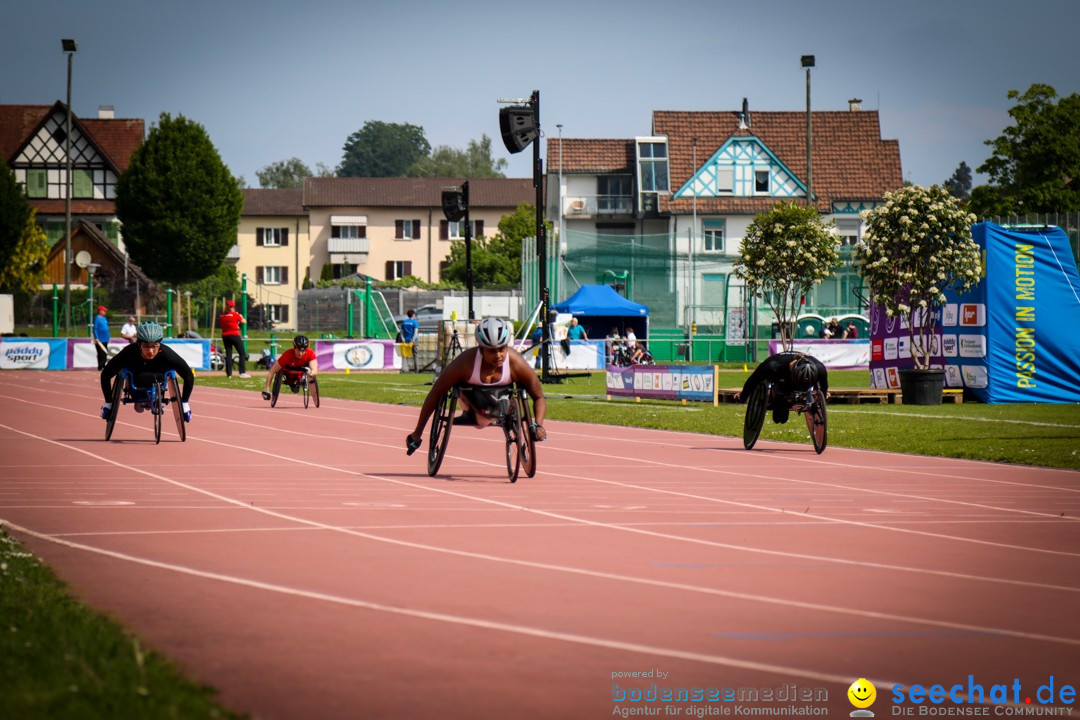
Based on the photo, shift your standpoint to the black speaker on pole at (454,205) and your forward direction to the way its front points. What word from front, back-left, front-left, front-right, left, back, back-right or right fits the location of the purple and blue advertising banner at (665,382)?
left

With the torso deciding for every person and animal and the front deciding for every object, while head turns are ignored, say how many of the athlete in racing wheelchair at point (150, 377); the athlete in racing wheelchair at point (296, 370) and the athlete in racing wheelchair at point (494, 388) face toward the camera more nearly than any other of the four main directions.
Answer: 3

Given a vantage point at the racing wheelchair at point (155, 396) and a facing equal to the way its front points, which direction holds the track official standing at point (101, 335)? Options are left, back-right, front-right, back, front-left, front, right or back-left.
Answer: back

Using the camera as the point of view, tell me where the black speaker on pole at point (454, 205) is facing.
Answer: facing the viewer and to the left of the viewer

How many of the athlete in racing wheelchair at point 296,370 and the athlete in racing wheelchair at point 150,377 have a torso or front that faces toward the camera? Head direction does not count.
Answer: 2

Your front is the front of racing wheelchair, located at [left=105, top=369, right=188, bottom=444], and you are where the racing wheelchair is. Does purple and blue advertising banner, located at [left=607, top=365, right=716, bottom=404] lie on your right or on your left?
on your left

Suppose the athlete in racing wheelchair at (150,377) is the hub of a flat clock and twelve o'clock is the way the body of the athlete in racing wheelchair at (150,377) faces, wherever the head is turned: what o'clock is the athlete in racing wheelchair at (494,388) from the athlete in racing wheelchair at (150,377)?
the athlete in racing wheelchair at (494,388) is roughly at 11 o'clock from the athlete in racing wheelchair at (150,377).

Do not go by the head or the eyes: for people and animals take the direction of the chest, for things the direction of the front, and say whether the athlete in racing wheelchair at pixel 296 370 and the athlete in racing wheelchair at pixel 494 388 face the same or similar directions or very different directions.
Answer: same or similar directions

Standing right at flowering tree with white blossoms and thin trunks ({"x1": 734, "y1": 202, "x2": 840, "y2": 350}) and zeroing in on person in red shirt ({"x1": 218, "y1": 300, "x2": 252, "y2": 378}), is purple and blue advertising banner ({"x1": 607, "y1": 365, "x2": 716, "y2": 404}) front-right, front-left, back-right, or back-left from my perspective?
front-left

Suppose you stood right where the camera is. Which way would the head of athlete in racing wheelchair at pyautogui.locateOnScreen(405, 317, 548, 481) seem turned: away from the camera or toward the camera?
toward the camera

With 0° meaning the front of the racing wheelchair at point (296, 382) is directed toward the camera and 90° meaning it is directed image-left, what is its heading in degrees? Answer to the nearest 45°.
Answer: approximately 315°

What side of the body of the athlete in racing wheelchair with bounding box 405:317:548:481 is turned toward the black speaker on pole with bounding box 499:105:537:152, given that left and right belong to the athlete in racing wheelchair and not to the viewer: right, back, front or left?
back

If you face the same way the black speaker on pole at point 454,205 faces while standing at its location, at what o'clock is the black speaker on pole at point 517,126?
the black speaker on pole at point 517,126 is roughly at 10 o'clock from the black speaker on pole at point 454,205.

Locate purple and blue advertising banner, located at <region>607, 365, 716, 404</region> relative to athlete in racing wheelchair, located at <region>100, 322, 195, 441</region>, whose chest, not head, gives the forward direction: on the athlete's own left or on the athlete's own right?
on the athlete's own left

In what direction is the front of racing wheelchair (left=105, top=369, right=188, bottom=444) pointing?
toward the camera
